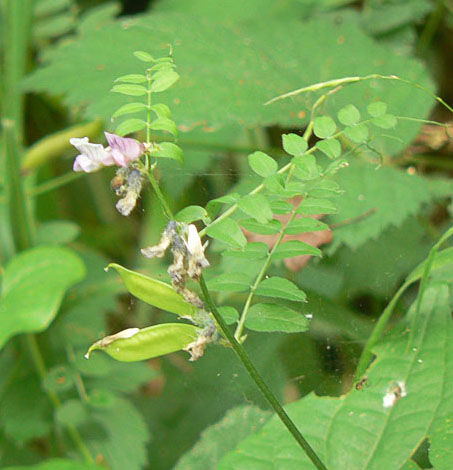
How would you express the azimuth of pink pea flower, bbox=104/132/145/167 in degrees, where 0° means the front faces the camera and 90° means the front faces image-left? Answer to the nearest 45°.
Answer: approximately 90°
